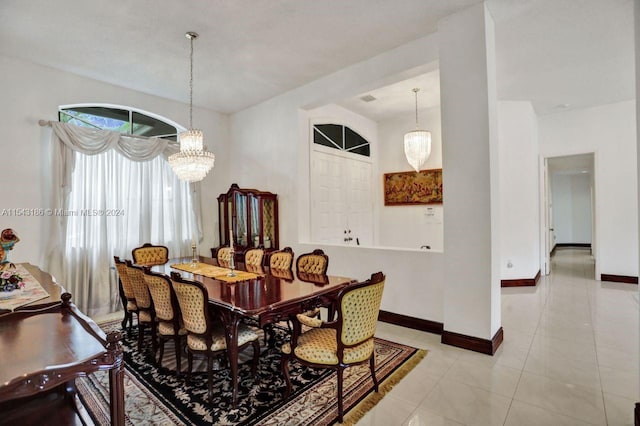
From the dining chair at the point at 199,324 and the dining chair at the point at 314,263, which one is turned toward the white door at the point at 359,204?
the dining chair at the point at 199,324

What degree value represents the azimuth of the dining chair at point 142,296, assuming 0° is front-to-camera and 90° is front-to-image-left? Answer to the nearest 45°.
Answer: approximately 225°

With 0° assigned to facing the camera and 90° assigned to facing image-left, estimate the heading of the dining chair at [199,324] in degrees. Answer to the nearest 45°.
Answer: approximately 225°

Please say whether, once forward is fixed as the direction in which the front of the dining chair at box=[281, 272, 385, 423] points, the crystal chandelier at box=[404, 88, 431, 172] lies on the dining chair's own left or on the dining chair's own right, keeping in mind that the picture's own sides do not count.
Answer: on the dining chair's own right

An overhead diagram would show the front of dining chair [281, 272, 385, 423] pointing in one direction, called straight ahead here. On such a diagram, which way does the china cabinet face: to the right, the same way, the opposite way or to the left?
to the left

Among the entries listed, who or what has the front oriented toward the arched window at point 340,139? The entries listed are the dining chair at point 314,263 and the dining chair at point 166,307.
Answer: the dining chair at point 166,307

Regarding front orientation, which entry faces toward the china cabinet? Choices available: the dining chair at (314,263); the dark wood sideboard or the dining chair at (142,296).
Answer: the dining chair at (142,296)

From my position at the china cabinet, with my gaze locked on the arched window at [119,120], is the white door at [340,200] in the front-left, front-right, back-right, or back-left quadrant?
back-right

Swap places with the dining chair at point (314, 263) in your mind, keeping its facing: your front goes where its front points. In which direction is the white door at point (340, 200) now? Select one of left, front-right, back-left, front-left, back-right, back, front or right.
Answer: back-right

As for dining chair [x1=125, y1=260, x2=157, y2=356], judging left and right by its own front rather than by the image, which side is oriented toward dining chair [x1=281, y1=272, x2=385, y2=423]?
right

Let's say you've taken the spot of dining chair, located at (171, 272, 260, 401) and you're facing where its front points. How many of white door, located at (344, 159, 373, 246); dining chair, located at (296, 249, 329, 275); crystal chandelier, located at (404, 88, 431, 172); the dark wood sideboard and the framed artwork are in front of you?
4

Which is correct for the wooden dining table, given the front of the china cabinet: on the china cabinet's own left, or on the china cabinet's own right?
on the china cabinet's own left
